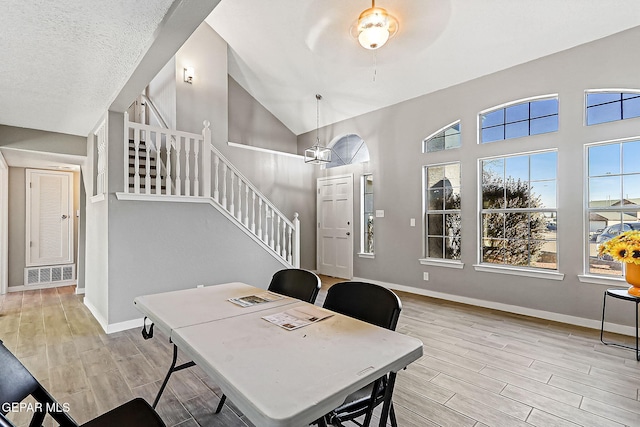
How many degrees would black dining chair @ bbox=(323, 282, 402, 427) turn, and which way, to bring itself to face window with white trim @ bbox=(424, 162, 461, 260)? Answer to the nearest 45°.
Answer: approximately 135° to its right

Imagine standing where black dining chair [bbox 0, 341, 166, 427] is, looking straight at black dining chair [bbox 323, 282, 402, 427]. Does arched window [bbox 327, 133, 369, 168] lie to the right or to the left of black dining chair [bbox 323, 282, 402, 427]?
left

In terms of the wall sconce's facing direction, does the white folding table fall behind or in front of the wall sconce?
in front

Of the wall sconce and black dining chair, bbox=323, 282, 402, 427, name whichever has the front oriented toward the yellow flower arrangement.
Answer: the wall sconce

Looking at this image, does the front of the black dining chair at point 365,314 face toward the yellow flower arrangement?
no

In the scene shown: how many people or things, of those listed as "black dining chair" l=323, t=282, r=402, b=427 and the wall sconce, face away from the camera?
0

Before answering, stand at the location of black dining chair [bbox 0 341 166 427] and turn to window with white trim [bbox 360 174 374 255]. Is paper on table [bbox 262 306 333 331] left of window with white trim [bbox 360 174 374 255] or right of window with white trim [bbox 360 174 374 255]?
right

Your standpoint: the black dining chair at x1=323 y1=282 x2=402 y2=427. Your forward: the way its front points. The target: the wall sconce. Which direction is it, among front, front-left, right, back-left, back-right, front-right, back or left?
right

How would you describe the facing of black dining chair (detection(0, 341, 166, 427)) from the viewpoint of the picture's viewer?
facing away from the viewer and to the right of the viewer

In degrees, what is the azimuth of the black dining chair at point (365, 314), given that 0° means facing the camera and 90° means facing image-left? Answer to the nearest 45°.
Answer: approximately 45°

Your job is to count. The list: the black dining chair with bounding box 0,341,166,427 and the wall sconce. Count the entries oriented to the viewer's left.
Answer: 0
